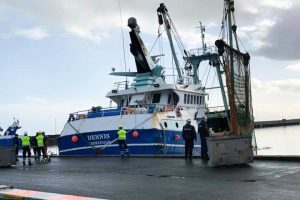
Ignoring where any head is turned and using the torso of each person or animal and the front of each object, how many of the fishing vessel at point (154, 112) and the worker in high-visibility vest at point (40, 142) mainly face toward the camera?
0

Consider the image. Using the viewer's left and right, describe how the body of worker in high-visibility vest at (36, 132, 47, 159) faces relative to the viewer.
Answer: facing away from the viewer

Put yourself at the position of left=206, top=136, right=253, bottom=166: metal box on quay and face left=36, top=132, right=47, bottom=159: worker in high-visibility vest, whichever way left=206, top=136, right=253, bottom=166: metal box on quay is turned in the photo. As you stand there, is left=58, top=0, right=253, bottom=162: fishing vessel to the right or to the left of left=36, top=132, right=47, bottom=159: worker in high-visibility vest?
right

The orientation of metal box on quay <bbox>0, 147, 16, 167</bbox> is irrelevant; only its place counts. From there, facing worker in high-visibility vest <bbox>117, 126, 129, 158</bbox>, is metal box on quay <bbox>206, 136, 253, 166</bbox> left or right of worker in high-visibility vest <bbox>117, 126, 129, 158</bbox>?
right

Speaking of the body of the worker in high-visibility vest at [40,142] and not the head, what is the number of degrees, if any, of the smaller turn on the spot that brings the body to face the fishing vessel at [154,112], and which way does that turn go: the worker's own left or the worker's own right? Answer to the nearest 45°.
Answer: approximately 90° to the worker's own right
